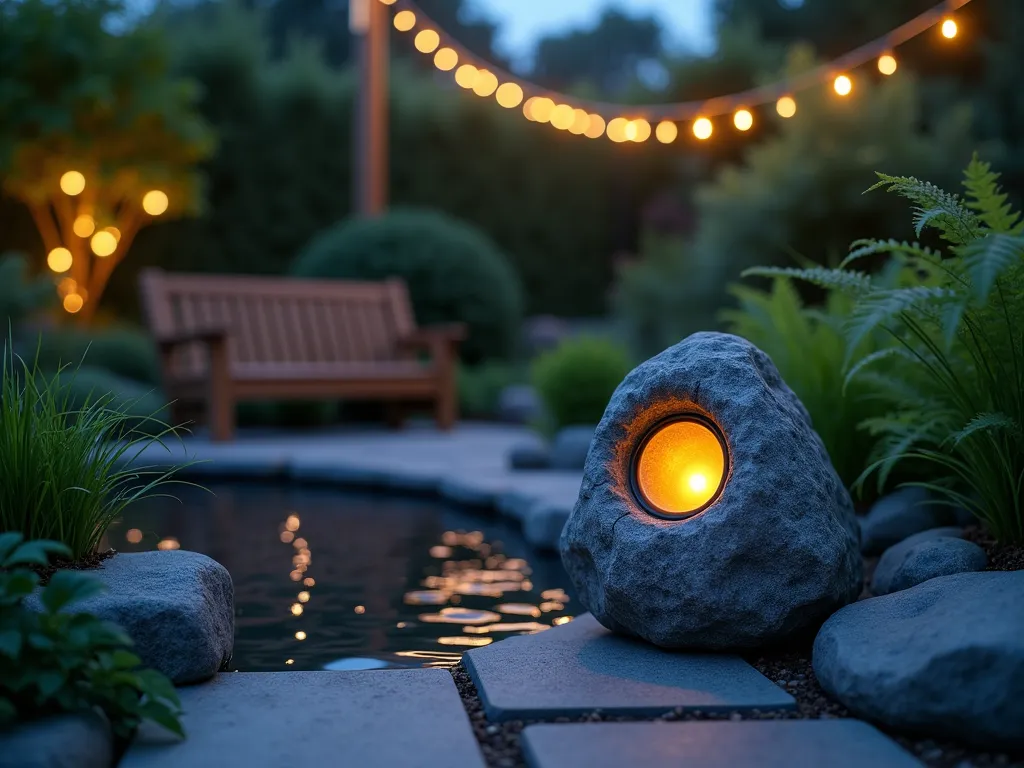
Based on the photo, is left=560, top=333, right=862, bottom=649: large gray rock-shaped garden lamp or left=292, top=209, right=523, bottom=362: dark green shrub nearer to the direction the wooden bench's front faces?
the large gray rock-shaped garden lamp

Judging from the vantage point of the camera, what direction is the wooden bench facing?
facing the viewer and to the right of the viewer

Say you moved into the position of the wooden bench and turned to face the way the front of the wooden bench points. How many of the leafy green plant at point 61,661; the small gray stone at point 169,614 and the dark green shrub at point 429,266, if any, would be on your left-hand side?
1

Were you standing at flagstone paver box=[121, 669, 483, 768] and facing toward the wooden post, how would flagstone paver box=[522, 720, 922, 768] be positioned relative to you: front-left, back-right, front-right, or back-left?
back-right

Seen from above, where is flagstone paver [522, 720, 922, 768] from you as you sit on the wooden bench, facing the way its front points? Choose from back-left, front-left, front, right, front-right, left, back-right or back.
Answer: front-right

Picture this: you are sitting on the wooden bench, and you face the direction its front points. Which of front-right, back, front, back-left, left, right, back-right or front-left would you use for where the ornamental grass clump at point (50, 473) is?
front-right

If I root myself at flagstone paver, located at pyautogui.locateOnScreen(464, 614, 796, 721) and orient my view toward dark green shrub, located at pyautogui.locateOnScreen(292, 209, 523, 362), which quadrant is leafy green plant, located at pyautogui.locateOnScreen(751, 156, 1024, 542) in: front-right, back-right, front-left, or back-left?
front-right

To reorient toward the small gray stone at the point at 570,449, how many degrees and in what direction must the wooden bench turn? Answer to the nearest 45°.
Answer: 0° — it already faces it

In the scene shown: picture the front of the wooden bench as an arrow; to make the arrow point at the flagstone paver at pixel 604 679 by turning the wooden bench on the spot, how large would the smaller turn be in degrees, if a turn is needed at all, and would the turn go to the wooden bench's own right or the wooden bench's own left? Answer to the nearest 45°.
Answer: approximately 45° to the wooden bench's own right

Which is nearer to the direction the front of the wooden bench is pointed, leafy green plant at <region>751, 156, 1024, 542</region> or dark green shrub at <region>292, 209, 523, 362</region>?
the leafy green plant

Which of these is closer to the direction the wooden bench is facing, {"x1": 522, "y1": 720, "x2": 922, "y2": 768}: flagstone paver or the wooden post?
the flagstone paver

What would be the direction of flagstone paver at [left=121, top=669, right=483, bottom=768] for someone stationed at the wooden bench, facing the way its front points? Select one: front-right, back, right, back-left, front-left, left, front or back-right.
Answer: front-right

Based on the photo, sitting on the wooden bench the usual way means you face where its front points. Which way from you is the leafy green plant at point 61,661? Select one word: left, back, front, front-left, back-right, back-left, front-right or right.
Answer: front-right

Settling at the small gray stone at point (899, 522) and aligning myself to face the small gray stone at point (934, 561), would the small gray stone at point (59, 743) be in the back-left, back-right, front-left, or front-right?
front-right
